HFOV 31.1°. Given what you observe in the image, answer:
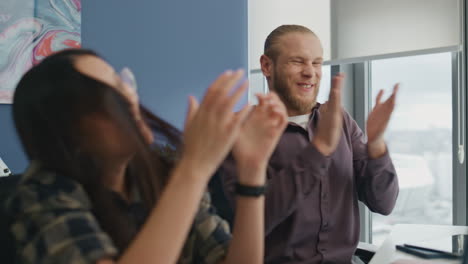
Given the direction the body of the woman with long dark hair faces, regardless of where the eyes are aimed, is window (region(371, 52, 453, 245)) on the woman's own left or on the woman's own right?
on the woman's own left

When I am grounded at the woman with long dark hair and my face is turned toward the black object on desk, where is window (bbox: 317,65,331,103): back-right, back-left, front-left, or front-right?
front-left

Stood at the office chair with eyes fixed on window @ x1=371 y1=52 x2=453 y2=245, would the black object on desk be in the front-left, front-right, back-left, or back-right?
front-right
